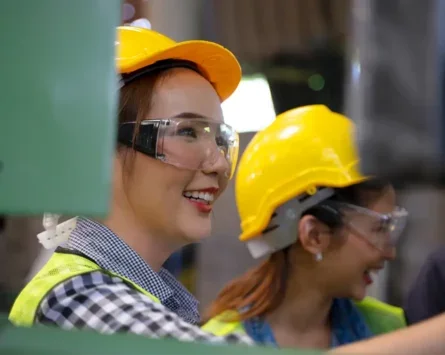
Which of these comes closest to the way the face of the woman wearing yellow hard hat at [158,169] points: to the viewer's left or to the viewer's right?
to the viewer's right

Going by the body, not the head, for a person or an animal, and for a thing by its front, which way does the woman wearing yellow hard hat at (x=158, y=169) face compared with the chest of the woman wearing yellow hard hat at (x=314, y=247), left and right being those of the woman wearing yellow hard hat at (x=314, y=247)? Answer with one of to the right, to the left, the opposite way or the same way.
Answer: the same way

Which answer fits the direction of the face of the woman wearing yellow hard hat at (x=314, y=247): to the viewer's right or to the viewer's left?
to the viewer's right

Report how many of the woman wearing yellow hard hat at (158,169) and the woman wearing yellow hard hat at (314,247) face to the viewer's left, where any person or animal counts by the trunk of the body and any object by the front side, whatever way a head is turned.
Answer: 0

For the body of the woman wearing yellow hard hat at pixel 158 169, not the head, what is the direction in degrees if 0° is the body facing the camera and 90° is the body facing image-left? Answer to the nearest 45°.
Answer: approximately 315°

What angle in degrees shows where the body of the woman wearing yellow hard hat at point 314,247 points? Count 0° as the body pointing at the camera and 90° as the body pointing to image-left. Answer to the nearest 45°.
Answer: approximately 315°

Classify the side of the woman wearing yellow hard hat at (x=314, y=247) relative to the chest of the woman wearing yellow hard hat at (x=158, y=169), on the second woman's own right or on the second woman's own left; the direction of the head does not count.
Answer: on the second woman's own left

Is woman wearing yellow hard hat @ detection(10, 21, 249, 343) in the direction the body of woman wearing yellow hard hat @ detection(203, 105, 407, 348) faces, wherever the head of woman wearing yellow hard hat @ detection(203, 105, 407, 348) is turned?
no
